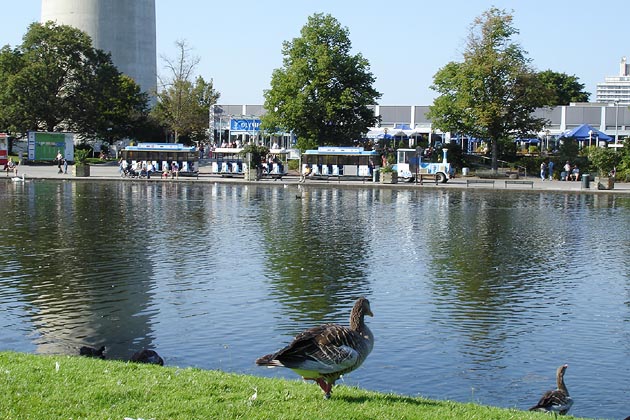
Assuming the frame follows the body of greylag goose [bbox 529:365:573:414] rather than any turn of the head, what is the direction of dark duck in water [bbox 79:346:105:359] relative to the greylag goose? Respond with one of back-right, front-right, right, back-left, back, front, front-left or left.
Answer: back

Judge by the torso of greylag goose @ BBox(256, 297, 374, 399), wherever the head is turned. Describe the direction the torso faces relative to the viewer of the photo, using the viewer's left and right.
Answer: facing to the right of the viewer

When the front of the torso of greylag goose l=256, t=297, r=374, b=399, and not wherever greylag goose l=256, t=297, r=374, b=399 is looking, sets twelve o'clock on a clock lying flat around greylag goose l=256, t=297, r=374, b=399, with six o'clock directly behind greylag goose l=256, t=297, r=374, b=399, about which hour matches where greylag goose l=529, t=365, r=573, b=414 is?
greylag goose l=529, t=365, r=573, b=414 is roughly at 11 o'clock from greylag goose l=256, t=297, r=374, b=399.

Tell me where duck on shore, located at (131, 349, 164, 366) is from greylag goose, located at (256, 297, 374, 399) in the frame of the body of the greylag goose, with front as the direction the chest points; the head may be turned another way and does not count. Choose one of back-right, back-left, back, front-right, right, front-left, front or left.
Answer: back-left

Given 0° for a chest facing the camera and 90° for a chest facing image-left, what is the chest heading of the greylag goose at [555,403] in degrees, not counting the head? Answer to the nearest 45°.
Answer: approximately 270°
